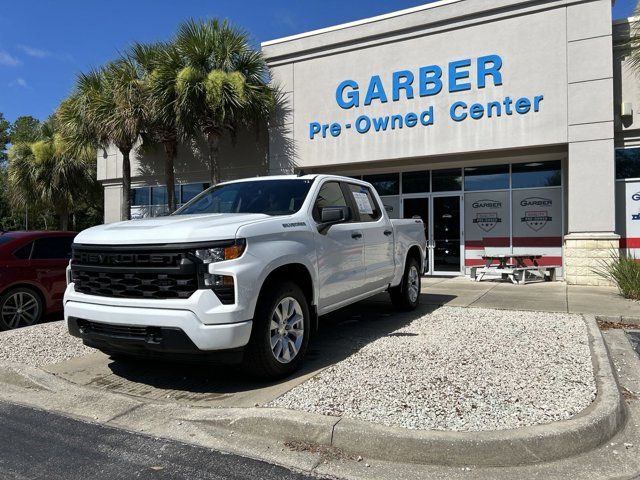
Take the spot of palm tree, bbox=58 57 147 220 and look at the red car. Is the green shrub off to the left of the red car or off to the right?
left

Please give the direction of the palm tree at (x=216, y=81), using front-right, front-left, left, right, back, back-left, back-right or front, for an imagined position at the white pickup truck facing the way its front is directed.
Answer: back-right

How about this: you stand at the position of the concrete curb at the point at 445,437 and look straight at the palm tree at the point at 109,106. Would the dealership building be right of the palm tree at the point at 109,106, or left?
right

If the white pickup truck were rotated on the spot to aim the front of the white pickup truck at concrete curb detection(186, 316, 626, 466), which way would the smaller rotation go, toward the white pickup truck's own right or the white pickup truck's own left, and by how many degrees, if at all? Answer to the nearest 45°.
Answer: approximately 90° to the white pickup truck's own left

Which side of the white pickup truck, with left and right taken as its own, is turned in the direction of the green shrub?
back

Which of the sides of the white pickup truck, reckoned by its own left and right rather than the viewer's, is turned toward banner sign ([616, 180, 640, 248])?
back

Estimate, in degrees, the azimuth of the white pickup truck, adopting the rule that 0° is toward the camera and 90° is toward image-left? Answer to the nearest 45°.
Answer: approximately 45°

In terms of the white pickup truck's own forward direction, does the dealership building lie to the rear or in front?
to the rear

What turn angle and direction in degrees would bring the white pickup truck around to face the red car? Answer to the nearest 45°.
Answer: approximately 90° to its right
